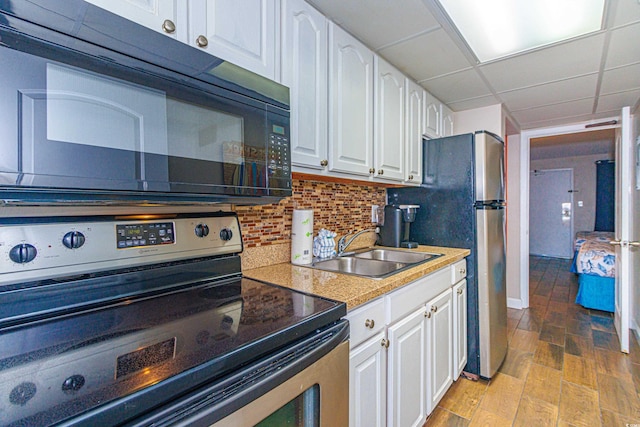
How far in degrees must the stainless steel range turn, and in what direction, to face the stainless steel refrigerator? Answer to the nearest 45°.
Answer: approximately 45° to its left

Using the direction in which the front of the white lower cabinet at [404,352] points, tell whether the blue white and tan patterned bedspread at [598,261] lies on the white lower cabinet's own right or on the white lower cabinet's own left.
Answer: on the white lower cabinet's own left

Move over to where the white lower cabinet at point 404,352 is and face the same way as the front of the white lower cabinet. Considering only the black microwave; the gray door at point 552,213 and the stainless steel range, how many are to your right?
2

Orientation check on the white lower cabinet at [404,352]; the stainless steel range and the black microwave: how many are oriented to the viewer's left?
0

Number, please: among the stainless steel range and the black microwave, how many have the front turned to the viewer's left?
0

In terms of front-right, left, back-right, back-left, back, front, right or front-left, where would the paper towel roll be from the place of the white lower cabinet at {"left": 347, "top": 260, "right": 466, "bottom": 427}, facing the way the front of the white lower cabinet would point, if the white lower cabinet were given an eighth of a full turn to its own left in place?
back

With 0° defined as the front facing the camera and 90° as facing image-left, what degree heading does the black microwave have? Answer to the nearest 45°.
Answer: approximately 315°

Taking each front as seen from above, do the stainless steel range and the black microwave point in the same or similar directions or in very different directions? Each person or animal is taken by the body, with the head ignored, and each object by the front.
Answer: same or similar directions

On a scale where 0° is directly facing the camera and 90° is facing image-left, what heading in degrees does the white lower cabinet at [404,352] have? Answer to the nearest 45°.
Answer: approximately 315°

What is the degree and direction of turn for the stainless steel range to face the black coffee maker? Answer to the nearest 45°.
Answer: approximately 90° to its left

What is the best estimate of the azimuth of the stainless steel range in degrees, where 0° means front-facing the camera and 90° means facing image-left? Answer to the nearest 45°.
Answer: approximately 315°

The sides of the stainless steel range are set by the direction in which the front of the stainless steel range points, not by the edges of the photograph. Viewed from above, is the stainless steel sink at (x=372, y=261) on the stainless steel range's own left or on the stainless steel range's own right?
on the stainless steel range's own left

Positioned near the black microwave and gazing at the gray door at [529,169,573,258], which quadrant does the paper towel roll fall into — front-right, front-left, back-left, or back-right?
front-left

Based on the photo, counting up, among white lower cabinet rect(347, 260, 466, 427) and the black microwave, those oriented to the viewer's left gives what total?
0

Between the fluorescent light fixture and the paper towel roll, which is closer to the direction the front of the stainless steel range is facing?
the fluorescent light fixture

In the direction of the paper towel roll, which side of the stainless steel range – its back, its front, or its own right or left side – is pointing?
left

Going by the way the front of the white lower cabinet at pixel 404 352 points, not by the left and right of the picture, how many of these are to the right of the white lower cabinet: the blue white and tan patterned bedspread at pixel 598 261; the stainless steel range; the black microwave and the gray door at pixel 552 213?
2
